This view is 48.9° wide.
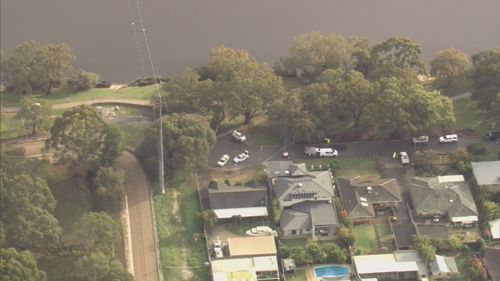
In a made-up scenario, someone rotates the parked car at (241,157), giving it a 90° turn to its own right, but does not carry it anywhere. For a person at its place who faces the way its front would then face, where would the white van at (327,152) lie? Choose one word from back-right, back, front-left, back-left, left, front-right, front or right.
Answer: back-right

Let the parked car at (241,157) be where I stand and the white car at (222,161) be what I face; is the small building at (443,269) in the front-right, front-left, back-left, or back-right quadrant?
back-left

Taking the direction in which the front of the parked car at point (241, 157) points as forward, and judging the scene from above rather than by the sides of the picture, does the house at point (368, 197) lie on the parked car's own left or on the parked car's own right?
on the parked car's own left

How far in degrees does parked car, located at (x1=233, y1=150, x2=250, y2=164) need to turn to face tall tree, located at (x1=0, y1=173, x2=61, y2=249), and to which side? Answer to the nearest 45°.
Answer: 0° — it already faces it

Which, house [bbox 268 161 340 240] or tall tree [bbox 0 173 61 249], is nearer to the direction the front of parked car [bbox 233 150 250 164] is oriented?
the tall tree

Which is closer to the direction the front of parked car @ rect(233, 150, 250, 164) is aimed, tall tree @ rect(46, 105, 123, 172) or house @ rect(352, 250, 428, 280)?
the tall tree

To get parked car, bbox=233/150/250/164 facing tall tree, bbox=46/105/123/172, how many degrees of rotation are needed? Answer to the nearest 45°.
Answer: approximately 45° to its right

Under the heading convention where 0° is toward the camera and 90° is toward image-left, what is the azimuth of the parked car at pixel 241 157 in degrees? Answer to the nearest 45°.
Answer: approximately 45°

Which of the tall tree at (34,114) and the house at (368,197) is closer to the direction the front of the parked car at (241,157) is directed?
the tall tree
